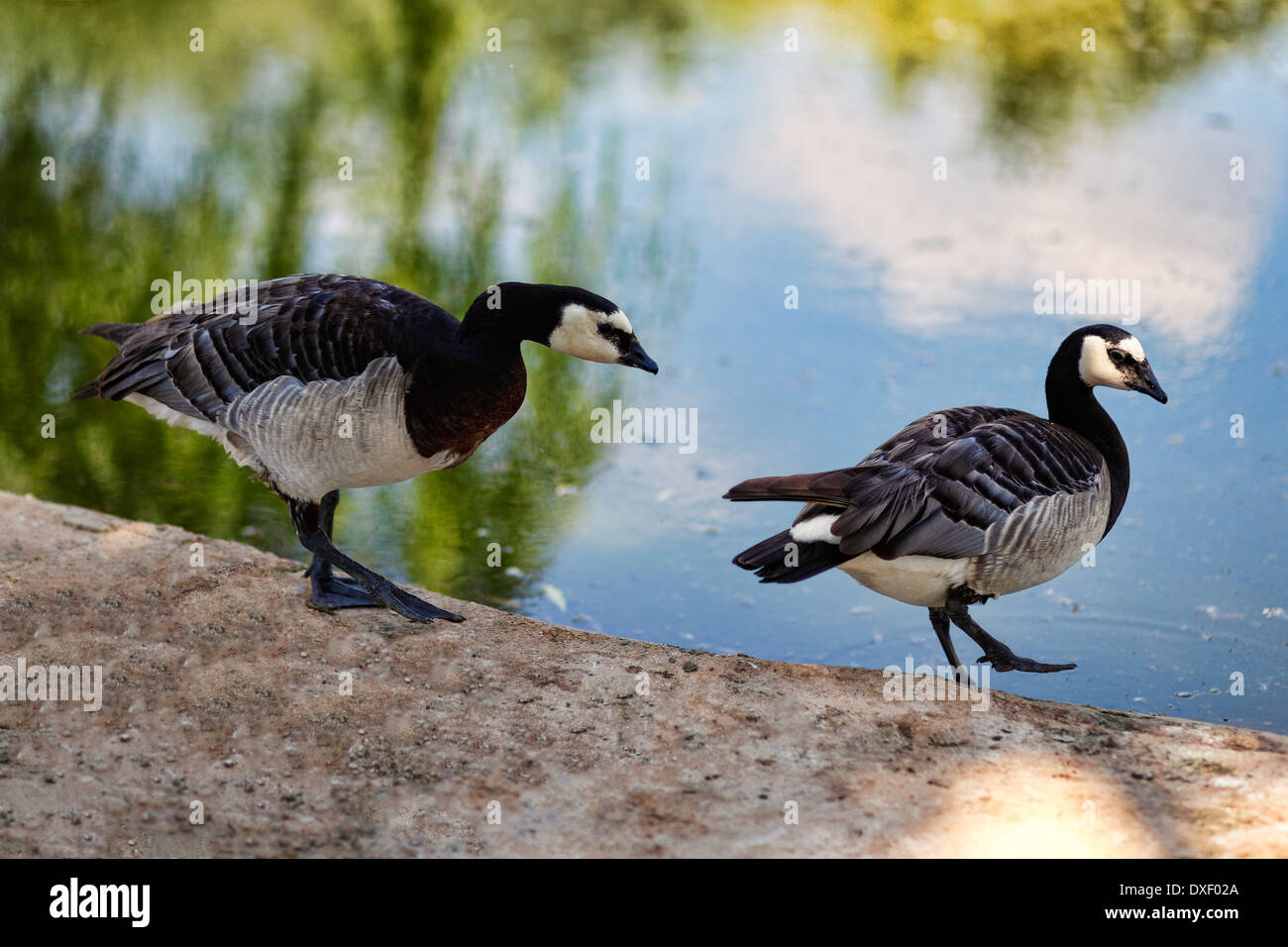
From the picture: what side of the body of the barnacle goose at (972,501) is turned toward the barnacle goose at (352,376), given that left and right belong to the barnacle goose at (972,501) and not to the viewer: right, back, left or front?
back

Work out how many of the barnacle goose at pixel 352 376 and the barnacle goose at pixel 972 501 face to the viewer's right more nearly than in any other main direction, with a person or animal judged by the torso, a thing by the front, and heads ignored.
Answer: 2

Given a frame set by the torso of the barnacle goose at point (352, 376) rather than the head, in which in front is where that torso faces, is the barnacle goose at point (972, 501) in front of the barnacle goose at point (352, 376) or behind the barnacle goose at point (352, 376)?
in front

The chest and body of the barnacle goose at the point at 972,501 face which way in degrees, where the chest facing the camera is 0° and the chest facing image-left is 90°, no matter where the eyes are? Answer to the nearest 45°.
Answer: approximately 270°

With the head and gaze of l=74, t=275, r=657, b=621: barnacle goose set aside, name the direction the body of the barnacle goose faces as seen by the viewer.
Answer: to the viewer's right
